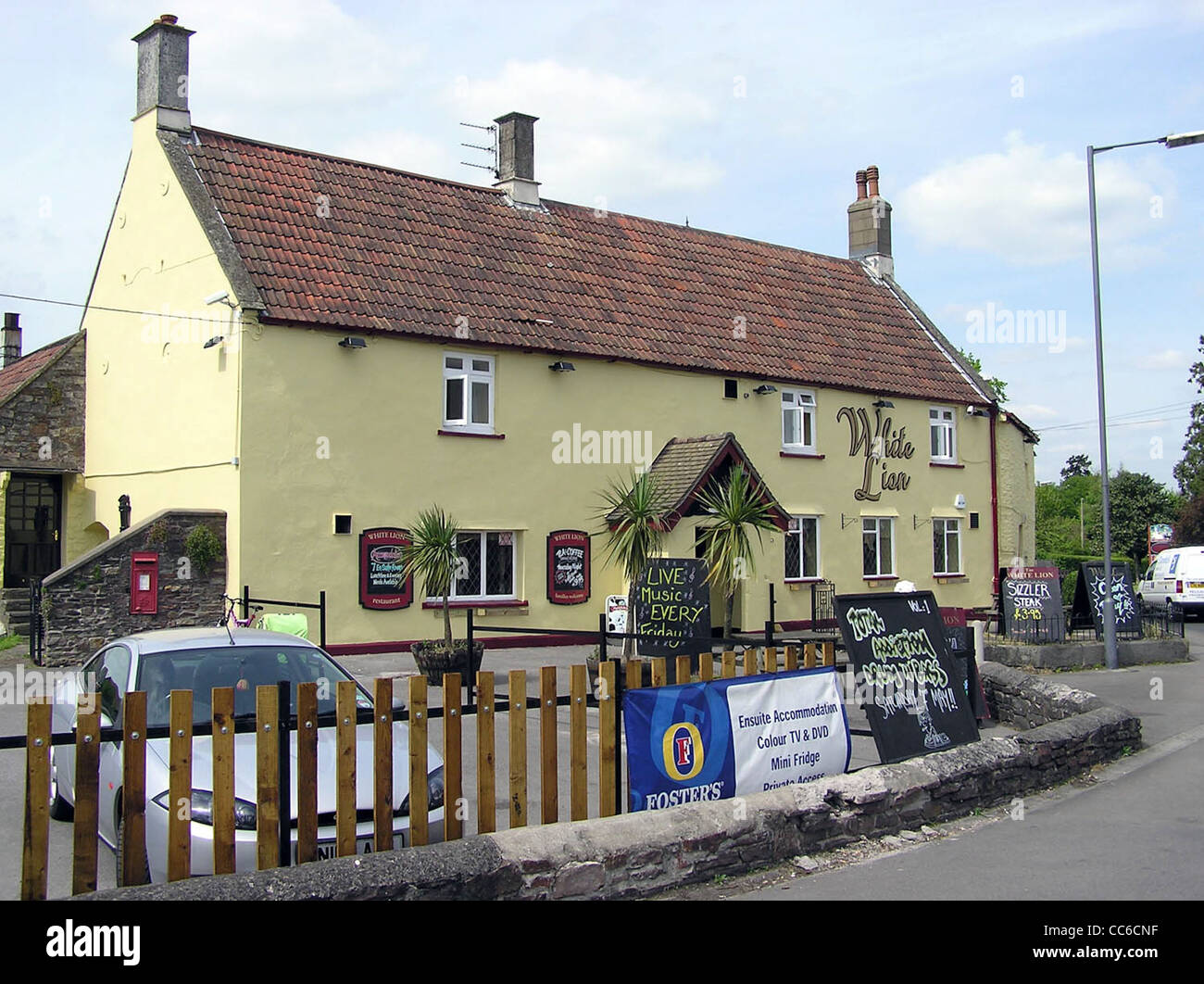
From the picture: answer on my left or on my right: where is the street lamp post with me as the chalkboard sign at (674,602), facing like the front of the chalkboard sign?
on my left

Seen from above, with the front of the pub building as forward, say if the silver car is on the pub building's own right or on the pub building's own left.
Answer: on the pub building's own right

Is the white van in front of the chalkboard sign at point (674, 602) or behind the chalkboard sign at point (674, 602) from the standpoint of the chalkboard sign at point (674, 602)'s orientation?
behind

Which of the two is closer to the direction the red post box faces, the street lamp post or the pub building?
the street lamp post

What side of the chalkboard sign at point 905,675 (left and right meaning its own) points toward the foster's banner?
right

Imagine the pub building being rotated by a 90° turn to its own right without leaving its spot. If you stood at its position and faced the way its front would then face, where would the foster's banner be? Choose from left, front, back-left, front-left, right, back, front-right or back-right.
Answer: front-left

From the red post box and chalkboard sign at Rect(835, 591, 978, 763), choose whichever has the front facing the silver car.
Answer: the red post box

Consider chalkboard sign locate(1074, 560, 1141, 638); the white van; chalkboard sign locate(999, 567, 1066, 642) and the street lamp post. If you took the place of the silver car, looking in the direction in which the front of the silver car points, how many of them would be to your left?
4

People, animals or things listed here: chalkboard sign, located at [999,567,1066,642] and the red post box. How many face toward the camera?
2

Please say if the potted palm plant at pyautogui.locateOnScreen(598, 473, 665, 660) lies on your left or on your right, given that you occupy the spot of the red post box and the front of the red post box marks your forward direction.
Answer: on your left

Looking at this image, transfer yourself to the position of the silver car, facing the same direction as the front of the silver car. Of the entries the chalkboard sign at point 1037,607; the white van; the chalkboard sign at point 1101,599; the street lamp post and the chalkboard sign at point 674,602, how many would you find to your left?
5

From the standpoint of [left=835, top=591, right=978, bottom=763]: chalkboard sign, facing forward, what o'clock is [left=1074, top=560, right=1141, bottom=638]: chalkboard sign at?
[left=1074, top=560, right=1141, bottom=638]: chalkboard sign is roughly at 8 o'clock from [left=835, top=591, right=978, bottom=763]: chalkboard sign.
